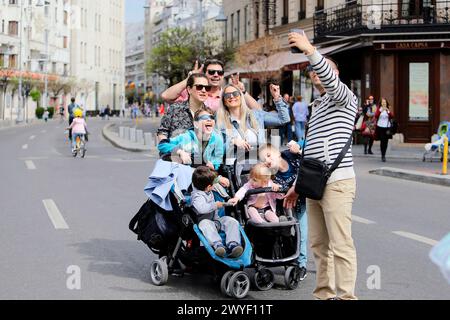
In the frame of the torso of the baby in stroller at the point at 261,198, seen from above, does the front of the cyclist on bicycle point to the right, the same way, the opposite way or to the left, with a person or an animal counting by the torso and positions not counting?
the opposite way

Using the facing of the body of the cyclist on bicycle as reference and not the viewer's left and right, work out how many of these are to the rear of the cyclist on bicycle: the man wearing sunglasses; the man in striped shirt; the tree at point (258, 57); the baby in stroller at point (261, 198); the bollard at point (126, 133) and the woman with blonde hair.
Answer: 4

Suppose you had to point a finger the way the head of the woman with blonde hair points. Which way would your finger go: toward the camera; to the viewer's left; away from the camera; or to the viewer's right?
toward the camera

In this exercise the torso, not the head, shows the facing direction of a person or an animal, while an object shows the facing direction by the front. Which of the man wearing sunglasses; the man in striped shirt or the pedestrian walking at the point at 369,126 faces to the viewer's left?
the man in striped shirt

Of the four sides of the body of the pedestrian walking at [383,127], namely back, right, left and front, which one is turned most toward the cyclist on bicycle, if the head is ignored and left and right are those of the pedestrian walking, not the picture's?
right

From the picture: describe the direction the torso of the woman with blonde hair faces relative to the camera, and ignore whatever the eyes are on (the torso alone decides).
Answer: toward the camera

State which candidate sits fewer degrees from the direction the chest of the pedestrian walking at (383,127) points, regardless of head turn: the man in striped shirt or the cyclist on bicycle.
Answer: the man in striped shirt

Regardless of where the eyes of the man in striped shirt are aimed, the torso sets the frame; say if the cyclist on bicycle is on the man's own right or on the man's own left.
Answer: on the man's own right

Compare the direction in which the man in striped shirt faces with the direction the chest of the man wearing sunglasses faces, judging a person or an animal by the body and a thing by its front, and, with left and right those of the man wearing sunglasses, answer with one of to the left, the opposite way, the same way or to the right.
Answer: to the right

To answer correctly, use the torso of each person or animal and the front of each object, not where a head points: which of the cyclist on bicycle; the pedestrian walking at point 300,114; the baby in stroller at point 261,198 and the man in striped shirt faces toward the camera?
the baby in stroller

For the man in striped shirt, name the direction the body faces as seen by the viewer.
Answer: to the viewer's left

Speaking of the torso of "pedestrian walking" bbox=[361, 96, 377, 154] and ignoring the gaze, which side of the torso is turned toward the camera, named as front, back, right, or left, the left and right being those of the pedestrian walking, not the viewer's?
front

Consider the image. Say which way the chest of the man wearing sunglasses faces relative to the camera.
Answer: toward the camera
